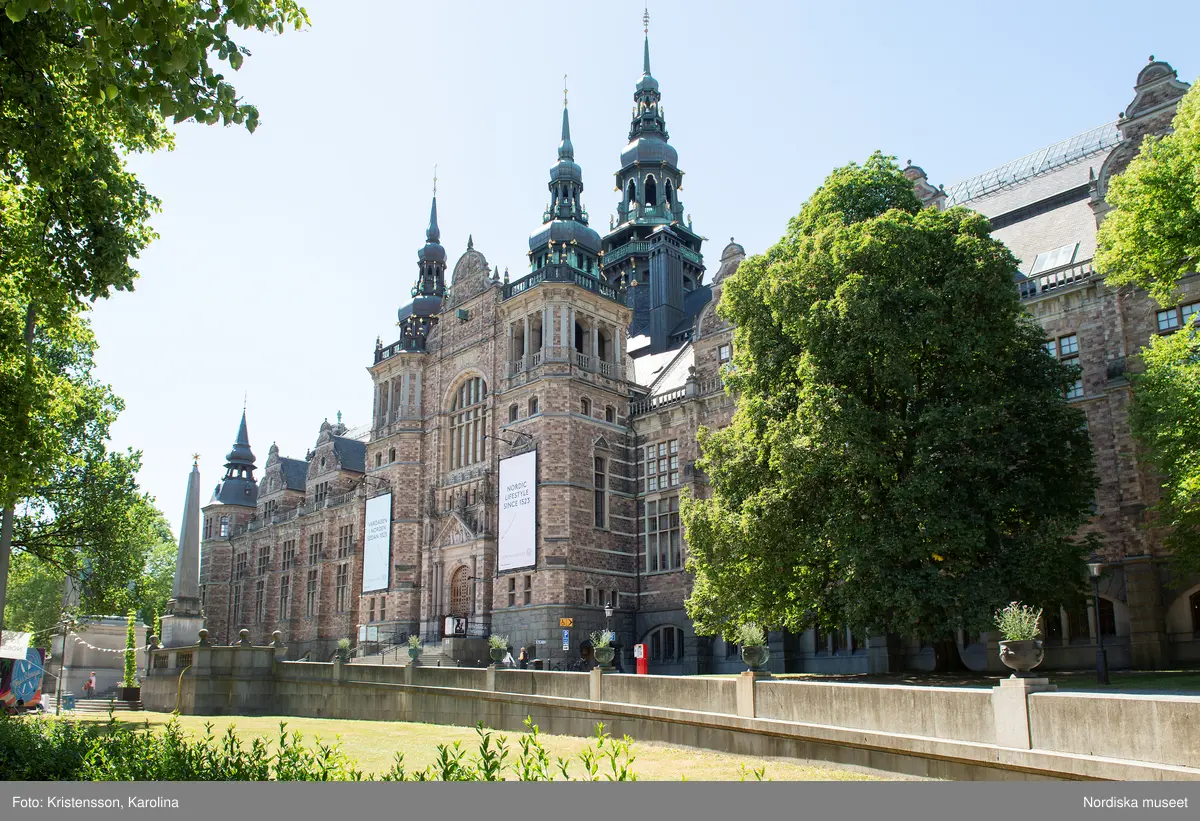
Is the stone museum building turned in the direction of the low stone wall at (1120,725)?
no

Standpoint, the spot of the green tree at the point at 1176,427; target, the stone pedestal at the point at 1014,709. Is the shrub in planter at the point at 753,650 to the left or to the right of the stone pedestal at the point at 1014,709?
right

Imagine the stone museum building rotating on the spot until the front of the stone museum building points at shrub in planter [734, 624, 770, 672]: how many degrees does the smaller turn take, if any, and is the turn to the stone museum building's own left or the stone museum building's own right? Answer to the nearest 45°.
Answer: approximately 45° to the stone museum building's own left

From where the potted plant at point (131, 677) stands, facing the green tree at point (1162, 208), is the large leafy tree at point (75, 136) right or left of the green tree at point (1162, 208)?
right

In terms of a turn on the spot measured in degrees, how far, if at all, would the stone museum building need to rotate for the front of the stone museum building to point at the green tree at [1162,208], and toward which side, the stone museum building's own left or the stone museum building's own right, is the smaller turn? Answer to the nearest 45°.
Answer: approximately 90° to the stone museum building's own left

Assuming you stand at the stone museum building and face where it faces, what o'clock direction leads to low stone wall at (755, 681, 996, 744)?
The low stone wall is roughly at 10 o'clock from the stone museum building.

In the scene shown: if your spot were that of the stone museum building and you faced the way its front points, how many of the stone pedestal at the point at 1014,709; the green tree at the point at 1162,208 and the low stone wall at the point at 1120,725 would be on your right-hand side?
0

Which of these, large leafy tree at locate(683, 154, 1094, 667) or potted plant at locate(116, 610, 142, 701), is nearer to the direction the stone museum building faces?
the potted plant

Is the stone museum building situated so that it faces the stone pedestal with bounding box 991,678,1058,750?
no

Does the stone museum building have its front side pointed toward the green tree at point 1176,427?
no

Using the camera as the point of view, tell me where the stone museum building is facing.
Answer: facing the viewer and to the left of the viewer

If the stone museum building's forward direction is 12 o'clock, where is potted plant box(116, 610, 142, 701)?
The potted plant is roughly at 1 o'clock from the stone museum building.
